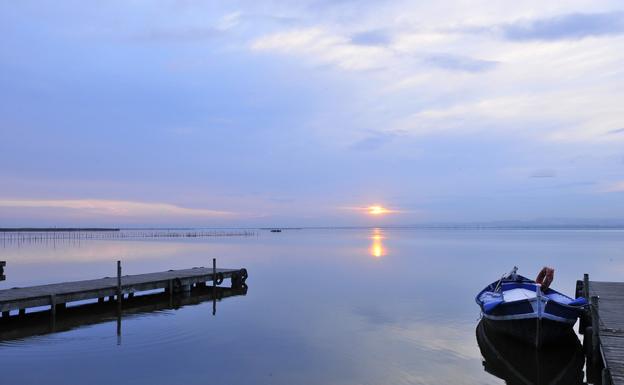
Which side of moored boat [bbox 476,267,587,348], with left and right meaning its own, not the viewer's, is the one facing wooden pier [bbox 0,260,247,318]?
right

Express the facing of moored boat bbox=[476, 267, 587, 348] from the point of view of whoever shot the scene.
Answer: facing the viewer
